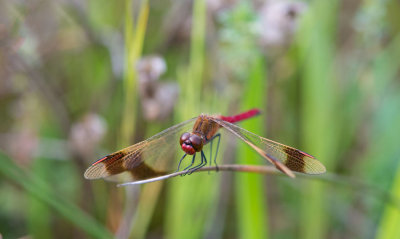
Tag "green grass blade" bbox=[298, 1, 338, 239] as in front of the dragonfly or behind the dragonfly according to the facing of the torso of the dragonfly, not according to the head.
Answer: behind

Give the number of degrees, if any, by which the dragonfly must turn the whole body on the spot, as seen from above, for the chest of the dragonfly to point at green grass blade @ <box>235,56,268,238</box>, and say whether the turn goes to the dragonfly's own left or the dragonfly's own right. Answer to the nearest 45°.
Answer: approximately 180°

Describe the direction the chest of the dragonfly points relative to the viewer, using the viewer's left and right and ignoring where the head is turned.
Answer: facing the viewer and to the left of the viewer

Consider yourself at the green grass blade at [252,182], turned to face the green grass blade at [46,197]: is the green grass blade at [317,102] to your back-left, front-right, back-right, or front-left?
back-right
